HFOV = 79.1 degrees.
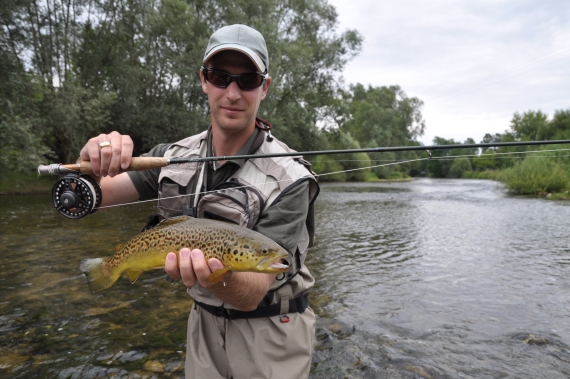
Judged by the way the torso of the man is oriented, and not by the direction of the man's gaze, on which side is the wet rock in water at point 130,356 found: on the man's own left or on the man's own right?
on the man's own right

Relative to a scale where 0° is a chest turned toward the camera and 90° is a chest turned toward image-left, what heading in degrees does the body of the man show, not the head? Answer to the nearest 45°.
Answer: approximately 45°

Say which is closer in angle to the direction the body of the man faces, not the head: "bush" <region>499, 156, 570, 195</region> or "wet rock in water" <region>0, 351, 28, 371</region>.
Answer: the wet rock in water

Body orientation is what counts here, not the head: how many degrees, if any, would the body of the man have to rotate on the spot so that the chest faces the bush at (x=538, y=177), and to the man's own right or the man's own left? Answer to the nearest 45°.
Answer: approximately 180°

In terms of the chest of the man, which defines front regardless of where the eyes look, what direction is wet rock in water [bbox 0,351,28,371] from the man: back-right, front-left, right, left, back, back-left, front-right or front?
right
